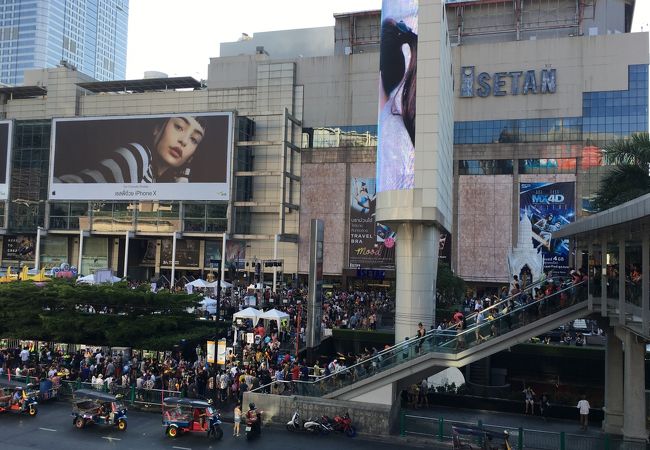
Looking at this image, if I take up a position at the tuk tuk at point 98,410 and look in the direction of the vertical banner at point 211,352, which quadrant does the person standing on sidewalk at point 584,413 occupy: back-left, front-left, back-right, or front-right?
front-right

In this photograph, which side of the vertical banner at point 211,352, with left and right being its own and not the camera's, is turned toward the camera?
front

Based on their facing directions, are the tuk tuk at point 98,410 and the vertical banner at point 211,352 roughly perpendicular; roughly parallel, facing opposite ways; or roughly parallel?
roughly perpendicular

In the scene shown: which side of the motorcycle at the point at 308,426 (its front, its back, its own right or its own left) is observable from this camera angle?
left

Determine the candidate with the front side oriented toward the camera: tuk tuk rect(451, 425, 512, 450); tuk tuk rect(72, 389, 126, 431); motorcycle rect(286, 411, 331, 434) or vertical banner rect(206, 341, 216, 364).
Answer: the vertical banner

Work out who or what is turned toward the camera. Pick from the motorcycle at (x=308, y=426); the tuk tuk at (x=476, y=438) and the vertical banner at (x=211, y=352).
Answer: the vertical banner

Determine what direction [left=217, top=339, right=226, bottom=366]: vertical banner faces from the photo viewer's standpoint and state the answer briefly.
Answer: facing the viewer

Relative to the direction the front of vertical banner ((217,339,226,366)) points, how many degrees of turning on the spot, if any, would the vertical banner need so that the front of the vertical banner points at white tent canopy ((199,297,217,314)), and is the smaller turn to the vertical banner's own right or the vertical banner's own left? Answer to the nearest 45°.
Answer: approximately 180°

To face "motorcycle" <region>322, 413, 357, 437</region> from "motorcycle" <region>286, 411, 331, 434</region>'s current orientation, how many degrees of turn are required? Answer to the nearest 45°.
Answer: approximately 180°
